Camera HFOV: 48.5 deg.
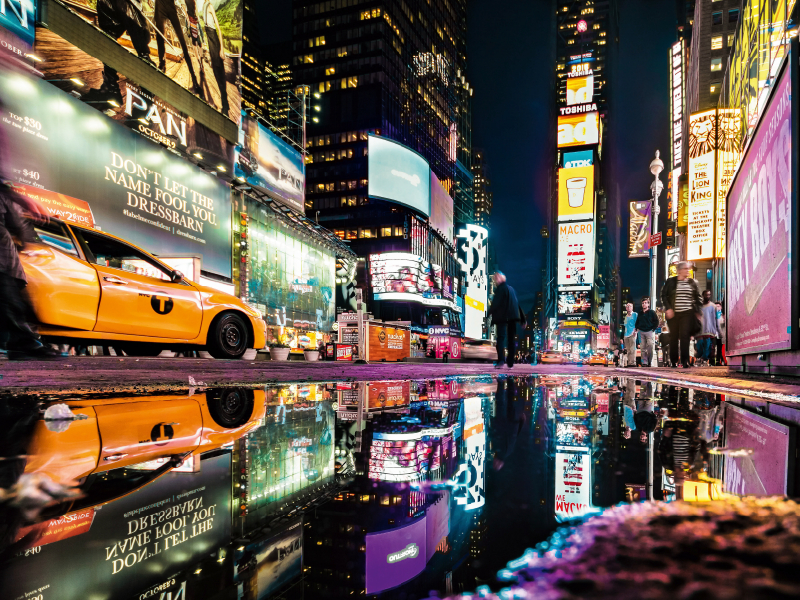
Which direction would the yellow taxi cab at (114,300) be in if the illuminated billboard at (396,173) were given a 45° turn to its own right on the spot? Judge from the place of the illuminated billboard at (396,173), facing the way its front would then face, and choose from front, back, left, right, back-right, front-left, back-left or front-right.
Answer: front

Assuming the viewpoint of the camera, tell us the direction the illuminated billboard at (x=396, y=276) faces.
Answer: facing the viewer and to the right of the viewer

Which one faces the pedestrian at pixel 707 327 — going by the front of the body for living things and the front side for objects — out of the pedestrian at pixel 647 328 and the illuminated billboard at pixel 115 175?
the illuminated billboard

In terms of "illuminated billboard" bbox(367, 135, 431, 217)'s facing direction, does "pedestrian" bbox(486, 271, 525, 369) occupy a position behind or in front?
in front

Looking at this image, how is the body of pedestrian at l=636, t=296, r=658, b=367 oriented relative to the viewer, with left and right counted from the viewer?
facing the viewer

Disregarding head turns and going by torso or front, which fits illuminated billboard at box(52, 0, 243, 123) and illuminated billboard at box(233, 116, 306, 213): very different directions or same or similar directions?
same or similar directions

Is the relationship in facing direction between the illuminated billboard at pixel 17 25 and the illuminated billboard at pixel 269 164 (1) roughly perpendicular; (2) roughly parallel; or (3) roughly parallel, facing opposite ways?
roughly parallel

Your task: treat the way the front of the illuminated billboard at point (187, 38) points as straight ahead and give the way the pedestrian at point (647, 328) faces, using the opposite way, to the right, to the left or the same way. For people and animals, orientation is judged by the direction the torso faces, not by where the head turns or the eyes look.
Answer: to the right

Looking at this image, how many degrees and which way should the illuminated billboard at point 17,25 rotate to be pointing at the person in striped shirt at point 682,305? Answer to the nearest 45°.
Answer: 0° — it already faces them

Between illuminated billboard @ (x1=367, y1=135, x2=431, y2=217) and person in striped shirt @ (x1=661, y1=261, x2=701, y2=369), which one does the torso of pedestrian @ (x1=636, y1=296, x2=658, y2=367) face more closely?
the person in striped shirt

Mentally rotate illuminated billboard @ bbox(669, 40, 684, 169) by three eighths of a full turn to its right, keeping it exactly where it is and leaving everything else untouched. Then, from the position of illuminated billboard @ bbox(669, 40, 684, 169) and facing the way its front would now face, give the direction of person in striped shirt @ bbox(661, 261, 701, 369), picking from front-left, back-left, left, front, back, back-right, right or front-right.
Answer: back
